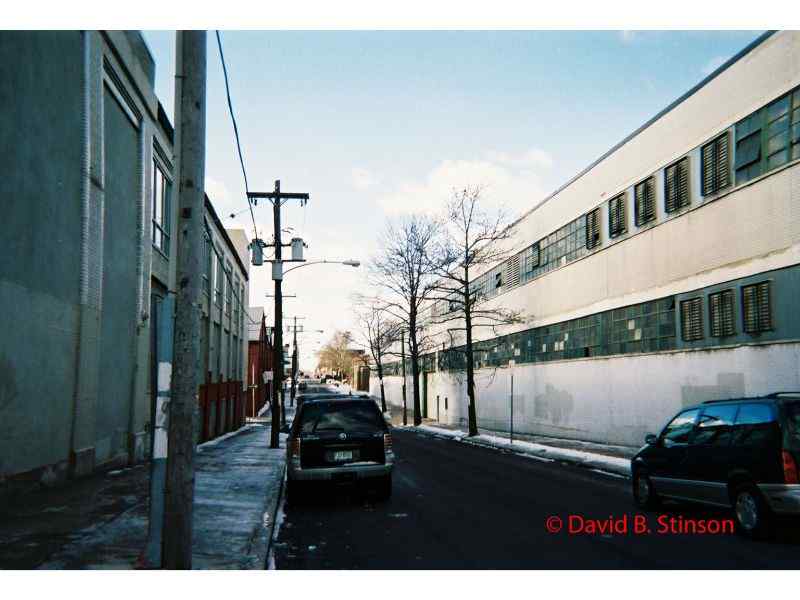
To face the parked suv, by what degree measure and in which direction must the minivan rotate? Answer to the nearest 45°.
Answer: approximately 45° to its left

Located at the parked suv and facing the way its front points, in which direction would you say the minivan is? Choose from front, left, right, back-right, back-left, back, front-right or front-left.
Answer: back-right

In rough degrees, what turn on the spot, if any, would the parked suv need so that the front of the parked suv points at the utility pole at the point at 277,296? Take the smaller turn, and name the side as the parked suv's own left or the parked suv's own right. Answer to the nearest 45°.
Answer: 0° — it already faces it

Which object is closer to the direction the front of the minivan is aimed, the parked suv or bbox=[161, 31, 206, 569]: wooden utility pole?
the parked suv

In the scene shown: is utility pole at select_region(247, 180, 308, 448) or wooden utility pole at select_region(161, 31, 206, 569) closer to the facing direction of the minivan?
the utility pole

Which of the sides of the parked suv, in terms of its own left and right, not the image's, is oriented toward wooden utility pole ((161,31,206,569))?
back

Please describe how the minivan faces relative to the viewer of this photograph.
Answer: facing away from the viewer and to the left of the viewer

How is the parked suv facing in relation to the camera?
away from the camera

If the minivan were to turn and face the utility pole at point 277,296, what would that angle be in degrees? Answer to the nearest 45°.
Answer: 0° — it already faces it
